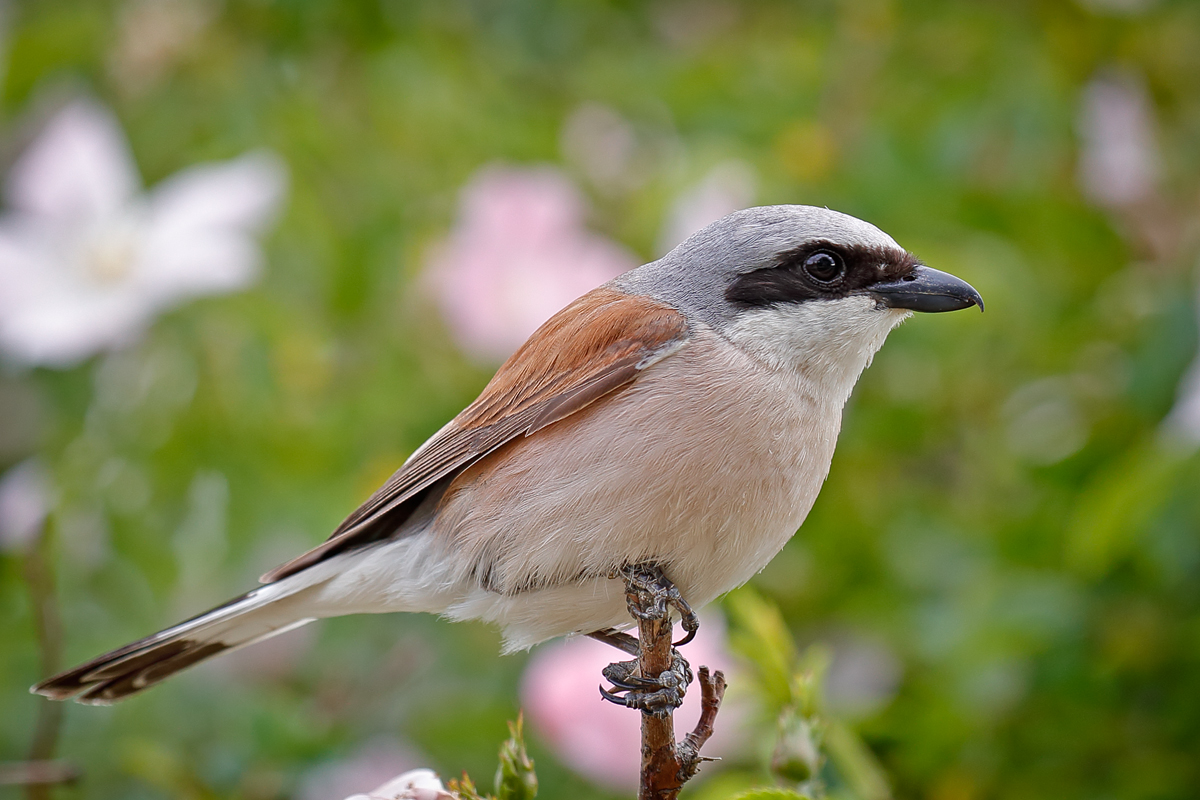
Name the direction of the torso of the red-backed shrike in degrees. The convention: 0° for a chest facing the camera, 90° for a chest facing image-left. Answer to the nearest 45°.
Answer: approximately 270°

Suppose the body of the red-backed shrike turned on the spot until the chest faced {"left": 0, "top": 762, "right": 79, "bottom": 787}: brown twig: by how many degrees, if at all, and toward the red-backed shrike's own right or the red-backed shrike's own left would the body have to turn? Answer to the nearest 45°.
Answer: approximately 180°

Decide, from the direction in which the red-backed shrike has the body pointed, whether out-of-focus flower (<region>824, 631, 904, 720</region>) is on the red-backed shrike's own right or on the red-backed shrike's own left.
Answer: on the red-backed shrike's own left

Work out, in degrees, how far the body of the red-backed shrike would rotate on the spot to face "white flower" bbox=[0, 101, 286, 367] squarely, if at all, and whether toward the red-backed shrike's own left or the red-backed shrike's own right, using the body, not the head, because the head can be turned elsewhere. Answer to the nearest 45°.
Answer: approximately 135° to the red-backed shrike's own left
